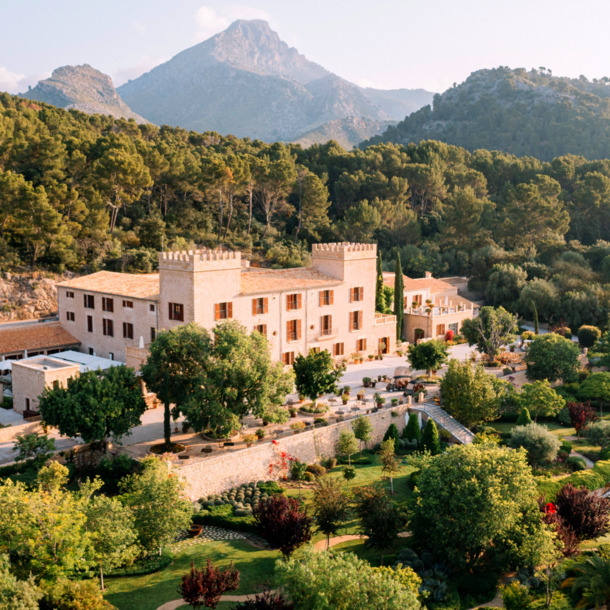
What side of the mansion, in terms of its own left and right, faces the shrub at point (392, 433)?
front

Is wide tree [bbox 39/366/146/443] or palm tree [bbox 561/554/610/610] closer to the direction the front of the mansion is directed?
the palm tree

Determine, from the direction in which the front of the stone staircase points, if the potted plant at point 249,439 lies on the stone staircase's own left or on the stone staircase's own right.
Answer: on the stone staircase's own right

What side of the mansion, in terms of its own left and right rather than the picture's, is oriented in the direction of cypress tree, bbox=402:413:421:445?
front

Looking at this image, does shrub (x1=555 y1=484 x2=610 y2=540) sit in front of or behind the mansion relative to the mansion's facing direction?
in front

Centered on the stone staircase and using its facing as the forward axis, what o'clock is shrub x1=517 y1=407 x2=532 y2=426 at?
The shrub is roughly at 10 o'clock from the stone staircase.

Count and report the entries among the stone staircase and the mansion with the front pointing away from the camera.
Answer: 0

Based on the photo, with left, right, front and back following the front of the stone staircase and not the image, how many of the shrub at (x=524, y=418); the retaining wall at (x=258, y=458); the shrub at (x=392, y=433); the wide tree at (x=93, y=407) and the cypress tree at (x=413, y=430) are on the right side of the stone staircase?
4

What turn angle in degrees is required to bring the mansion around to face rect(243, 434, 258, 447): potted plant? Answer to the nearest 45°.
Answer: approximately 45° to its right

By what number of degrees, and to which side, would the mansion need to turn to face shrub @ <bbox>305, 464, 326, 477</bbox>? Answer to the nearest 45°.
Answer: approximately 45° to its right

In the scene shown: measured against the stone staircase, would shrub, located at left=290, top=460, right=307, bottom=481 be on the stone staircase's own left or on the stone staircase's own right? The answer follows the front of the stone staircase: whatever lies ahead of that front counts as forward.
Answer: on the stone staircase's own right

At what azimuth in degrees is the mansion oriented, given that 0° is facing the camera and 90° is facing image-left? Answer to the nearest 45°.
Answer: approximately 315°

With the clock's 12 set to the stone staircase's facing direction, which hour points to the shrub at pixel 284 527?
The shrub is roughly at 2 o'clock from the stone staircase.

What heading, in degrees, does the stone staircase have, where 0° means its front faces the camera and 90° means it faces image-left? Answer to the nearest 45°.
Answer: approximately 315°
